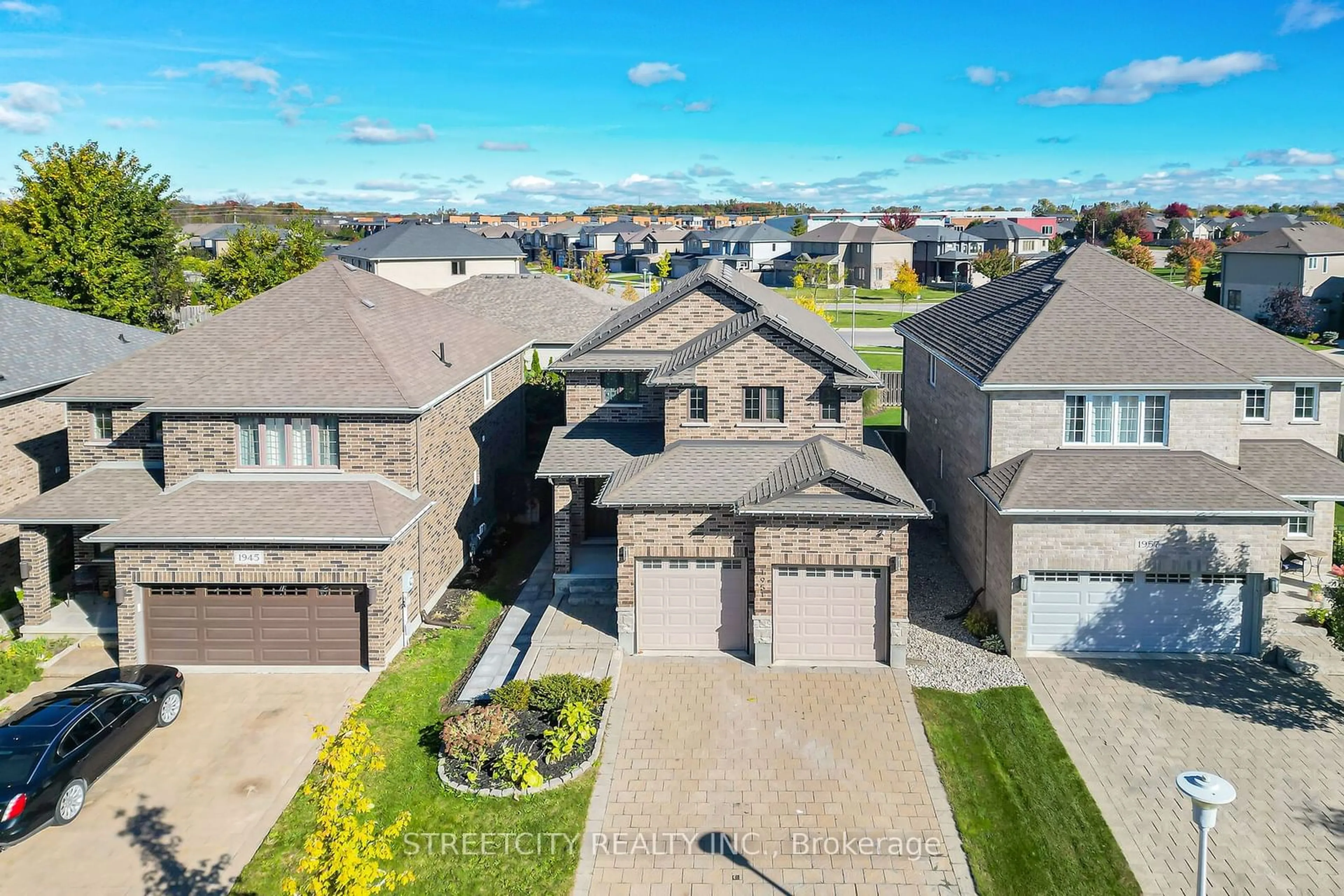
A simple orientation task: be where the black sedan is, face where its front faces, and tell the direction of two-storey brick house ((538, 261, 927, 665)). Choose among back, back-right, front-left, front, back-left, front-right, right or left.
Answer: front-right

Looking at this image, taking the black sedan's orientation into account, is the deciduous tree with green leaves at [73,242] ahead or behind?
ahead

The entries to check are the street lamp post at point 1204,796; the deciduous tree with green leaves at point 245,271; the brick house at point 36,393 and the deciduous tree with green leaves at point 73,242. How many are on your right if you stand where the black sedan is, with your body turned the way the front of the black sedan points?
1

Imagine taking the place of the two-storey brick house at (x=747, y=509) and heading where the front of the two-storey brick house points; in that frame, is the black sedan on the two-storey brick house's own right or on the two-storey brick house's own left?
on the two-storey brick house's own right

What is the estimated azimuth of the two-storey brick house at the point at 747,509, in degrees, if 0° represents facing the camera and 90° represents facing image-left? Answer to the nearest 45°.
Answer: approximately 0°

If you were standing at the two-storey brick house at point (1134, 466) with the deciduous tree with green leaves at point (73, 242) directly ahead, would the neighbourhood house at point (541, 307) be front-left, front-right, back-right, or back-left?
front-right

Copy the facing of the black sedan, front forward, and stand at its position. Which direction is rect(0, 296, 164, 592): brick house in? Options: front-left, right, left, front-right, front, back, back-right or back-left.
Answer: front-left

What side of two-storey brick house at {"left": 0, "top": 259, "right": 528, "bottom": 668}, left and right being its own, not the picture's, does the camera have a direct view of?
front

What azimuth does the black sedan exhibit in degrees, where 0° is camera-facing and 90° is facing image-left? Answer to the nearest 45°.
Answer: approximately 225°

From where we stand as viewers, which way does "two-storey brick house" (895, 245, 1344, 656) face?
facing the viewer

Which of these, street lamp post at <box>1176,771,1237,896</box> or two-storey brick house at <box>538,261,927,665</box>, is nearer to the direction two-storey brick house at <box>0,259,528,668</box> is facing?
the street lamp post

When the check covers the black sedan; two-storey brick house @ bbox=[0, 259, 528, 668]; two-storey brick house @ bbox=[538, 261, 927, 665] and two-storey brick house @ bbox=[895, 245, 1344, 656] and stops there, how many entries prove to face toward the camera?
3

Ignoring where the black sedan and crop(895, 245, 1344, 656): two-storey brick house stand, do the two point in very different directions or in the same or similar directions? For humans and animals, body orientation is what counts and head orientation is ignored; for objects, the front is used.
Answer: very different directions

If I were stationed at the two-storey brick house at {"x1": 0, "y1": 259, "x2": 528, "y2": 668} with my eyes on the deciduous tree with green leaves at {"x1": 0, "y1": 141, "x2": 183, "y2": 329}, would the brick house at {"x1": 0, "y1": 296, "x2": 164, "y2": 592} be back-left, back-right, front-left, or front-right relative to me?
front-left

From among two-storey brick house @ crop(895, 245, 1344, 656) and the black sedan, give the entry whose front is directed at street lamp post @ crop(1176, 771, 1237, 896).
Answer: the two-storey brick house

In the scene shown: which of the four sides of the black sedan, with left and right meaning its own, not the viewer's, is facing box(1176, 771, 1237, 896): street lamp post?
right

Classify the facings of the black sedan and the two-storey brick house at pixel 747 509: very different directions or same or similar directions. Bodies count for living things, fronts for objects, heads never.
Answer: very different directions

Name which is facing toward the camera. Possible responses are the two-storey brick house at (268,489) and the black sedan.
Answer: the two-storey brick house

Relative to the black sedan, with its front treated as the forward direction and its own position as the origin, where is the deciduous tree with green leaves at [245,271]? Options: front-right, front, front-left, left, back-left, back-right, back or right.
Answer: front-left
